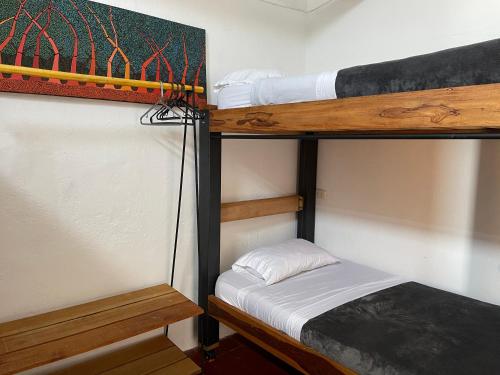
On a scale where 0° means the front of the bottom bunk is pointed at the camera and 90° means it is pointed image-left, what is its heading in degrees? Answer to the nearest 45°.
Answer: approximately 315°

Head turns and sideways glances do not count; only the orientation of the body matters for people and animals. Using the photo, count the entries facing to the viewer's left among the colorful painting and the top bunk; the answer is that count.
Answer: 0

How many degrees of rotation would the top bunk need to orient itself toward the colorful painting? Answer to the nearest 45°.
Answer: approximately 135° to its right

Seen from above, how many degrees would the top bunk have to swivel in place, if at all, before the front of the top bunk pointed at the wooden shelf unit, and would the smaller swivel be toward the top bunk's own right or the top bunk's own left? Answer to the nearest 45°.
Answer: approximately 135° to the top bunk's own right
